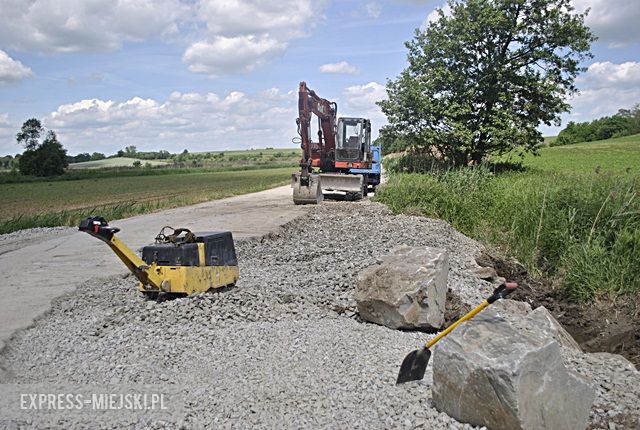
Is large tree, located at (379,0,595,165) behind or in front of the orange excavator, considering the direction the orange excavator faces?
behind

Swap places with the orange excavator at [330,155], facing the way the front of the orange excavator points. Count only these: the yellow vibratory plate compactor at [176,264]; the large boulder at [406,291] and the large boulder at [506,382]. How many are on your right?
0

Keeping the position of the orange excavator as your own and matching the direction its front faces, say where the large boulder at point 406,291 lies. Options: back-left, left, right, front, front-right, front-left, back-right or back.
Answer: front-left

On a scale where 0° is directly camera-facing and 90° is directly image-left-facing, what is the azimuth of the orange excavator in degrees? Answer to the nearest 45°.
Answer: approximately 45°

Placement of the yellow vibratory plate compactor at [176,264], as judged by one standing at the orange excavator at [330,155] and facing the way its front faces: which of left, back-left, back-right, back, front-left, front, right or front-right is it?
front-left

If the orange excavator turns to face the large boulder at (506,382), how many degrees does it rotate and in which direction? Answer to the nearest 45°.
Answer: approximately 45° to its left

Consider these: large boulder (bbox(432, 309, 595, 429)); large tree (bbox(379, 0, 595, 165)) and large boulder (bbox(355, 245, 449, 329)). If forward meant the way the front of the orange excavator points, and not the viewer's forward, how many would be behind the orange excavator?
1

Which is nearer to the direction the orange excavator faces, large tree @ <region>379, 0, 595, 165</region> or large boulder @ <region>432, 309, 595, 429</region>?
the large boulder
